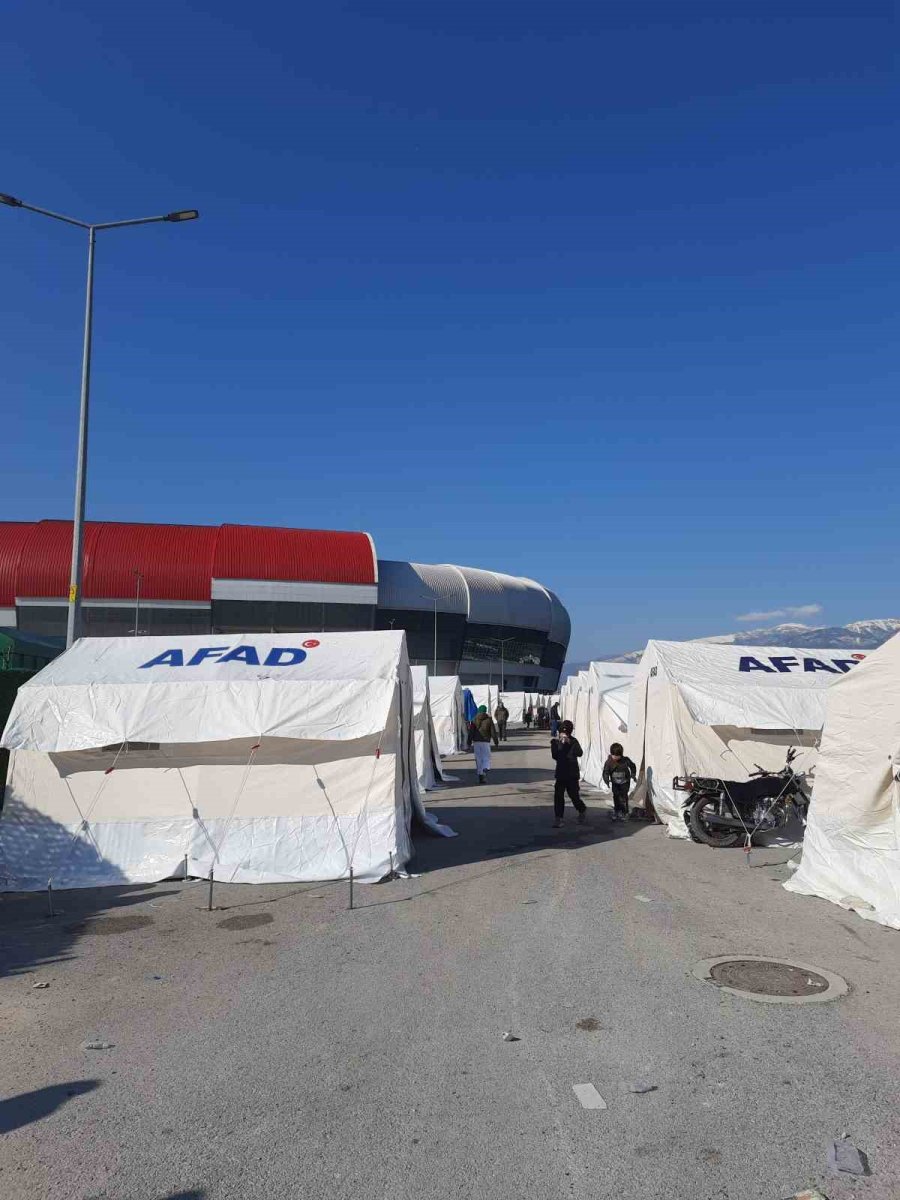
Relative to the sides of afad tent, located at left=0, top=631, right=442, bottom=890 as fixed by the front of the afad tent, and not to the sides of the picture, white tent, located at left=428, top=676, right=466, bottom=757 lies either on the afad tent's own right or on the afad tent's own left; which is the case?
on the afad tent's own left
